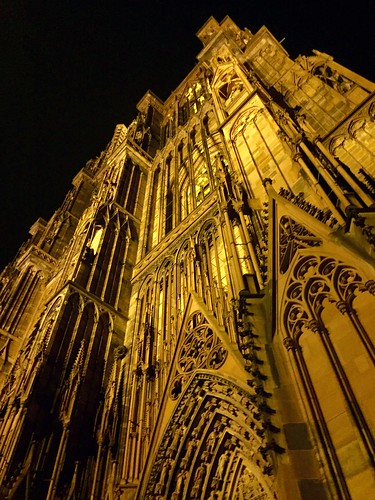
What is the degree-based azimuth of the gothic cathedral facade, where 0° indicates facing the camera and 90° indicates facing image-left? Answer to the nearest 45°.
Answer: approximately 45°
